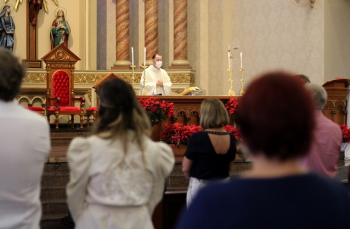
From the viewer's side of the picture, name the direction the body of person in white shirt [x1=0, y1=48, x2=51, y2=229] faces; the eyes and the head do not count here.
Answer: away from the camera

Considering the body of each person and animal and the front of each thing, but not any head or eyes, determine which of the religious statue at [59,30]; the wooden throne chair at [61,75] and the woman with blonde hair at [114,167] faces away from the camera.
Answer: the woman with blonde hair

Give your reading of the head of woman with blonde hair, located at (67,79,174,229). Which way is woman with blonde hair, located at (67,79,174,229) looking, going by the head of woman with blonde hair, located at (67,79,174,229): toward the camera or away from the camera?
away from the camera

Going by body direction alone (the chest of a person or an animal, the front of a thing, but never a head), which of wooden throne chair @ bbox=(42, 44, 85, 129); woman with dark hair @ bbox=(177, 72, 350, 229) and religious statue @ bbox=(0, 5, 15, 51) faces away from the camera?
the woman with dark hair

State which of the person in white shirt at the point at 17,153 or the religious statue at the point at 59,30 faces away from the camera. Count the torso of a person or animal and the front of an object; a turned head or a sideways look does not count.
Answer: the person in white shirt

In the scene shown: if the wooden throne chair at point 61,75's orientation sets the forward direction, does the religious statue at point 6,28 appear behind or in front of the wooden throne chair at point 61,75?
behind

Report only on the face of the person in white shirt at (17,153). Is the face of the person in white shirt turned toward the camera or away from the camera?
away from the camera

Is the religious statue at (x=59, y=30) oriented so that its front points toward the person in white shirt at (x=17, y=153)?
yes

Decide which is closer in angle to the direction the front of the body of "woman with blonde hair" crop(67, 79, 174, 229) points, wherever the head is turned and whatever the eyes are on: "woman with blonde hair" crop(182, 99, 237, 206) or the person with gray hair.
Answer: the woman with blonde hair
